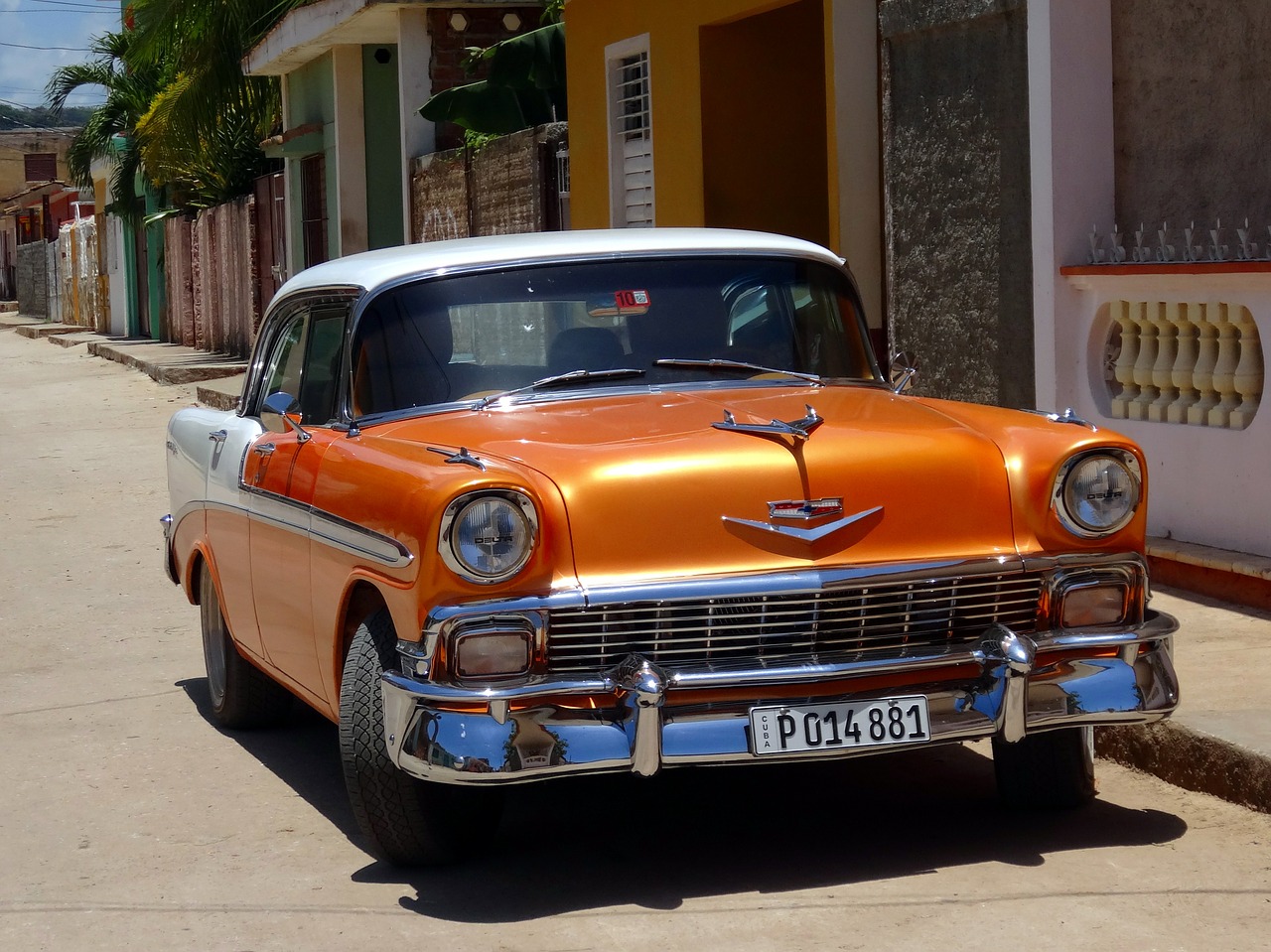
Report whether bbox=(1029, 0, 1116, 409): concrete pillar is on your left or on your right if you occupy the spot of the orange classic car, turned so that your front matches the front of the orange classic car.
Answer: on your left

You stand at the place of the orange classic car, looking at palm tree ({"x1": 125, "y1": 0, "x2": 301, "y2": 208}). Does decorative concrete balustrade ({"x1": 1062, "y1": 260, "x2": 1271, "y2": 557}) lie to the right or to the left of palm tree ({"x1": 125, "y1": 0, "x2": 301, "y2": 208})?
right

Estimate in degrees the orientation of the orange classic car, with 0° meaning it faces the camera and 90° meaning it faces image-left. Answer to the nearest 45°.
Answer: approximately 315°

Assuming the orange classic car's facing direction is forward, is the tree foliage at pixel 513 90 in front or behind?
behind

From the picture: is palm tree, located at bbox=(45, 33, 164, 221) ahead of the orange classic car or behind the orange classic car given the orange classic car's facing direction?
behind

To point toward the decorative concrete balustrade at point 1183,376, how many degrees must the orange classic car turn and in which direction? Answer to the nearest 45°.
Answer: approximately 90° to its left

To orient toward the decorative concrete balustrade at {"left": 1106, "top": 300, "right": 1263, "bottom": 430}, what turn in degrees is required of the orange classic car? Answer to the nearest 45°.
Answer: approximately 90° to its left
